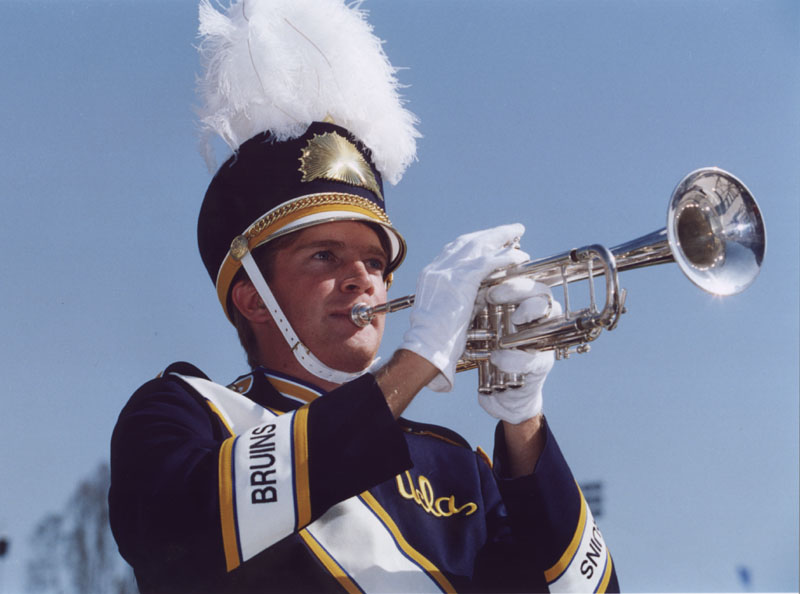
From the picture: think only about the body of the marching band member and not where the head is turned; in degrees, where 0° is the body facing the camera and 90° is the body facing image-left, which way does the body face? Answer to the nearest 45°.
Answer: approximately 315°

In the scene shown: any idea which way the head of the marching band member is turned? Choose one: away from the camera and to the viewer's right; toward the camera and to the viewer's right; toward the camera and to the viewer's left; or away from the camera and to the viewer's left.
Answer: toward the camera and to the viewer's right
